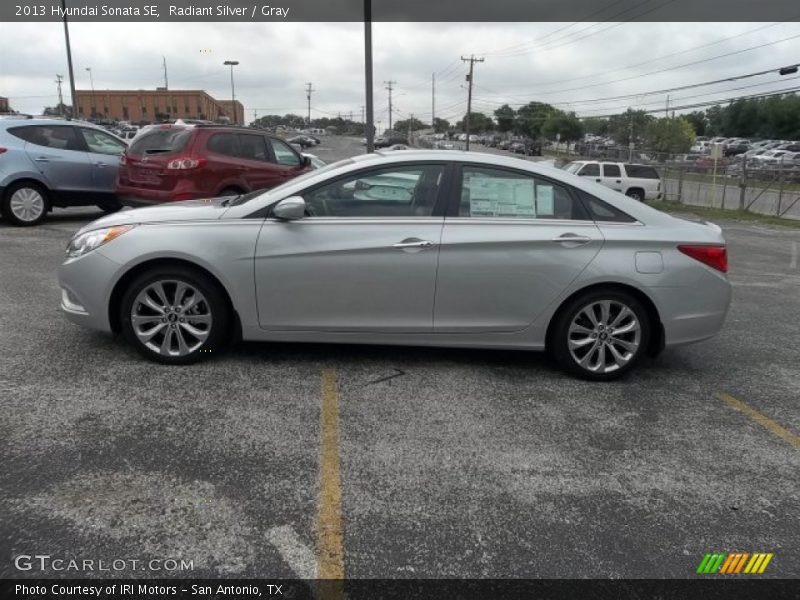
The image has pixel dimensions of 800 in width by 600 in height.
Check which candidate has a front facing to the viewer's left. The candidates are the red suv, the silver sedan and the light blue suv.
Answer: the silver sedan

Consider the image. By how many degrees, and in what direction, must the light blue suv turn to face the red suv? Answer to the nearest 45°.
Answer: approximately 45° to its right

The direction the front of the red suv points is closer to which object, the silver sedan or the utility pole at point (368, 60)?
the utility pole

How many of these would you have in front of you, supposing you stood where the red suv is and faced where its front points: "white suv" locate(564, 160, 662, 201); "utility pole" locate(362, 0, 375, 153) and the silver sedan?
2

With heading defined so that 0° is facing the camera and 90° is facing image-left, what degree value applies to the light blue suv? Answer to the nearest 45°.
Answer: approximately 270°

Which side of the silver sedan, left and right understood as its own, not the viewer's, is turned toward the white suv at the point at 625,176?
right

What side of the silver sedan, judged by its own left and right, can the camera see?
left

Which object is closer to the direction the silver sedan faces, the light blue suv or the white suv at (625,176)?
the light blue suv
